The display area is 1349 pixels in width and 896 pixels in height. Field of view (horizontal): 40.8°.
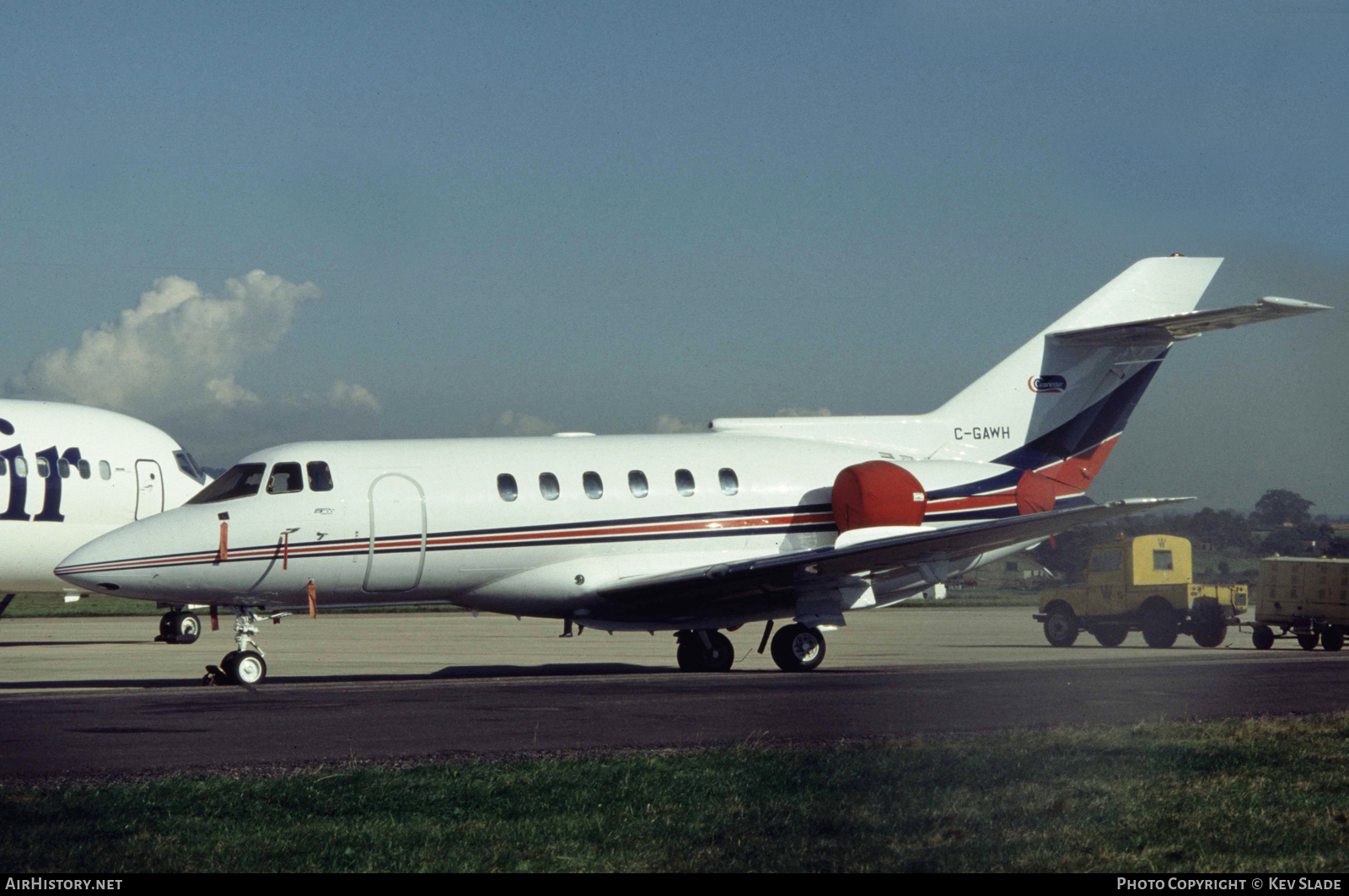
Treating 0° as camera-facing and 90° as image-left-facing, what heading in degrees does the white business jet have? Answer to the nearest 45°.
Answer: approximately 45°

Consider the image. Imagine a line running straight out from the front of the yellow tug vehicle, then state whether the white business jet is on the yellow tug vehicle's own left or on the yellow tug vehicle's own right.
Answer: on the yellow tug vehicle's own left

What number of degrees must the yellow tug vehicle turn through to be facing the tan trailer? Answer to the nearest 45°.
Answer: approximately 135° to its right

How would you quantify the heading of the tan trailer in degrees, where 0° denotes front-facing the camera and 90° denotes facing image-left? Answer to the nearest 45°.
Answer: approximately 90°

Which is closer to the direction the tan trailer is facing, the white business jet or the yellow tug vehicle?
the yellow tug vehicle

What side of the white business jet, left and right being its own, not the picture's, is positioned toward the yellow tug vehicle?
back

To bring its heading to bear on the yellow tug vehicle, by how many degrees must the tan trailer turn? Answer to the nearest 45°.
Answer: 0° — it already faces it

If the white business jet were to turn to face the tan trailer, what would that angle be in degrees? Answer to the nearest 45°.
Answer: approximately 180°
